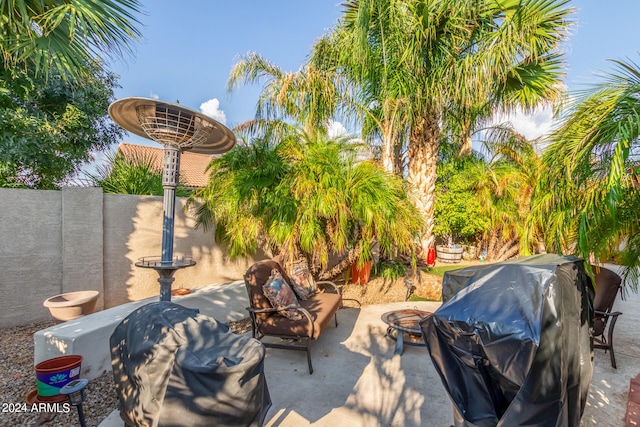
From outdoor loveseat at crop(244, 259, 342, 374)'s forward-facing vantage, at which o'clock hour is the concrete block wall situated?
The concrete block wall is roughly at 5 o'clock from the outdoor loveseat.

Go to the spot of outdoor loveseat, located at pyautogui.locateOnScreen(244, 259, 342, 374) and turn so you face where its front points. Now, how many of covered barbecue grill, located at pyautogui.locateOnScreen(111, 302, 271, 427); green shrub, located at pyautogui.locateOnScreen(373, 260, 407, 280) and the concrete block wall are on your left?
1

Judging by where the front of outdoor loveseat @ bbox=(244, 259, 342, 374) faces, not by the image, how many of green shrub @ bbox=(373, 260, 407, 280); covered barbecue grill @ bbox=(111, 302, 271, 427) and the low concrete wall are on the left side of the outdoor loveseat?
1

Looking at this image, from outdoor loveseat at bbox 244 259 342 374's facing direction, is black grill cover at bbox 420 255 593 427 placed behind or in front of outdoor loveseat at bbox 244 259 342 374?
in front

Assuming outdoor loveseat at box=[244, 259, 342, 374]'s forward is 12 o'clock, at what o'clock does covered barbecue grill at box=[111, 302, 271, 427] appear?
The covered barbecue grill is roughly at 2 o'clock from the outdoor loveseat.

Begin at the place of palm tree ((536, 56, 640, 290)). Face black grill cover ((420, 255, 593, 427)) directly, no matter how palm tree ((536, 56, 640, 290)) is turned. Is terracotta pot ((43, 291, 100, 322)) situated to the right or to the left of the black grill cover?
right

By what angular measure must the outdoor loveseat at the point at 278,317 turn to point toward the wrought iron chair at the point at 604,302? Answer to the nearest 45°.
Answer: approximately 45° to its left

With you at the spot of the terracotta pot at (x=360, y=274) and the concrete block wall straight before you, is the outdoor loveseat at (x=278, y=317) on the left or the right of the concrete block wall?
left

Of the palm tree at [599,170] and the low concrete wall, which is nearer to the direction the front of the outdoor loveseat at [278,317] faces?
the palm tree

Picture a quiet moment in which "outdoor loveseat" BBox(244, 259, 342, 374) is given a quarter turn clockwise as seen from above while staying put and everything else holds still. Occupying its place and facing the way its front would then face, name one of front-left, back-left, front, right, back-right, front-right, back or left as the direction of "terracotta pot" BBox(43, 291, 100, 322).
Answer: front-right

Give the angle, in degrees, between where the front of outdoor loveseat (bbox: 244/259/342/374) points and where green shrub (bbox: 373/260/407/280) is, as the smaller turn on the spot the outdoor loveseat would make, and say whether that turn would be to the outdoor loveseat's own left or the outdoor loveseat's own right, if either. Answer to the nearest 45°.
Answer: approximately 90° to the outdoor loveseat's own left
